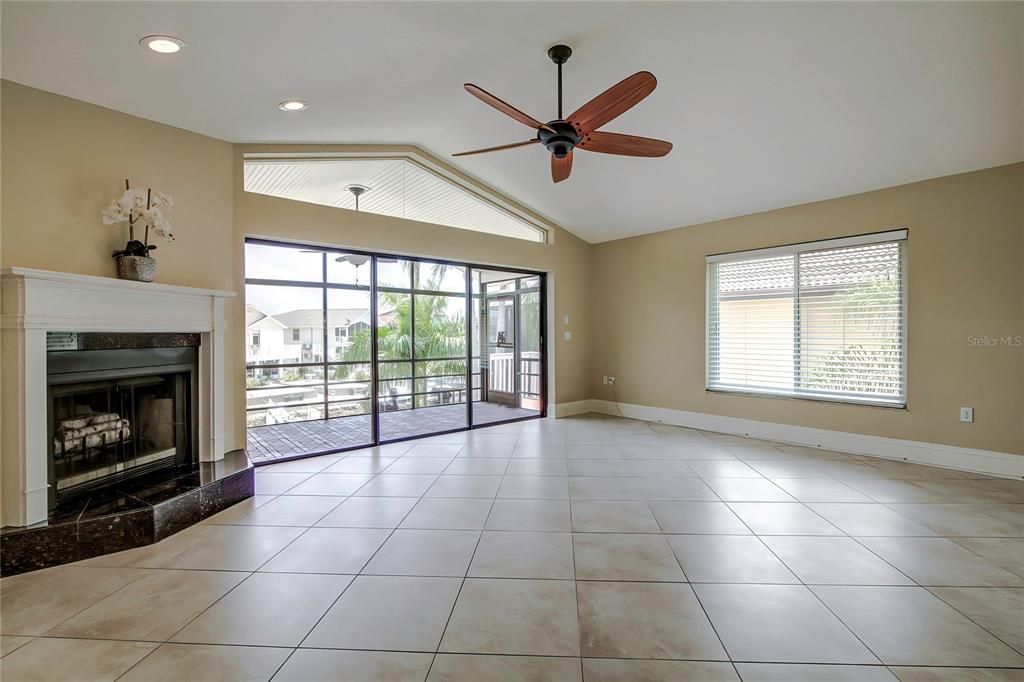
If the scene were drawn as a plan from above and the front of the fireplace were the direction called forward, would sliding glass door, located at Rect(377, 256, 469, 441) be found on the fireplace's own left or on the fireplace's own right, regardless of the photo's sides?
on the fireplace's own left

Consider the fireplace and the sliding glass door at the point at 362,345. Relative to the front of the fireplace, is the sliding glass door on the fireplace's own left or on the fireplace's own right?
on the fireplace's own left

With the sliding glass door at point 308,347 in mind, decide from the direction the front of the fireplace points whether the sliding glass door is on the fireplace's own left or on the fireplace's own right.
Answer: on the fireplace's own left

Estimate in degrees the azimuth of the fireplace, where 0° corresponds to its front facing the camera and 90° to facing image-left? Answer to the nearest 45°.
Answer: approximately 315°

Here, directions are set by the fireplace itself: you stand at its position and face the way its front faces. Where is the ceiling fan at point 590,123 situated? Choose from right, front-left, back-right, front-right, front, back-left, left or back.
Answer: front

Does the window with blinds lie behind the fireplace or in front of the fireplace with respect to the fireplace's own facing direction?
in front
